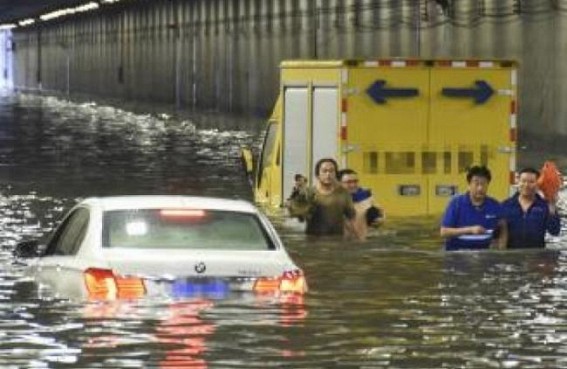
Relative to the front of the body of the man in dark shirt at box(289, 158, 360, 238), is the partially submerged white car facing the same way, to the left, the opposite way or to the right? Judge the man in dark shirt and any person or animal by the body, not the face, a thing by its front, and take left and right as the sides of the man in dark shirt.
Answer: the opposite way

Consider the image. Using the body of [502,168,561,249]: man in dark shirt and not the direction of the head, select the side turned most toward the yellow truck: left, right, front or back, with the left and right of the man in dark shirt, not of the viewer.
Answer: back

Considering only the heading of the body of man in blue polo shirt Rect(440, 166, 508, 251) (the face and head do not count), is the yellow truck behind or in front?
behind

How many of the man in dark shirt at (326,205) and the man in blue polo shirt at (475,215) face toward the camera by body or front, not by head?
2

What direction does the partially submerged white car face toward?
away from the camera
